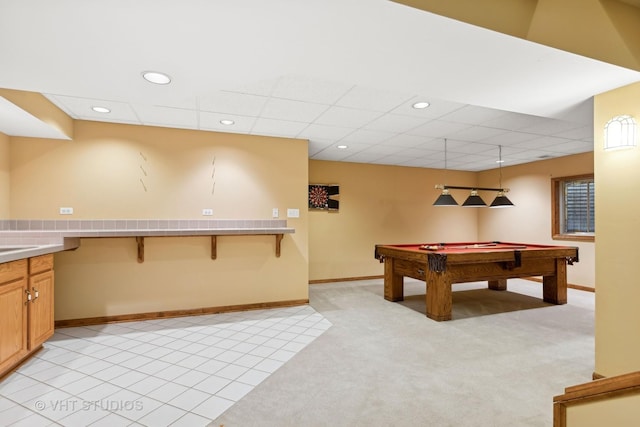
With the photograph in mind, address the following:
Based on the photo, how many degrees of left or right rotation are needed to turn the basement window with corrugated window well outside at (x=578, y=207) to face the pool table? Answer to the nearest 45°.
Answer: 0° — it already faces it

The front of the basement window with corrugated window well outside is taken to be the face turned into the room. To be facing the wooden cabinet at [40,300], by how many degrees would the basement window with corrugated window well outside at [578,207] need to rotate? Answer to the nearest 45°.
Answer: approximately 45° to its right

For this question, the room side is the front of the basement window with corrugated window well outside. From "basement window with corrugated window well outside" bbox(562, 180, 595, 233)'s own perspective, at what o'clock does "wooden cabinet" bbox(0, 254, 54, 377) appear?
The wooden cabinet is roughly at 1 o'clock from the basement window with corrugated window well outside.

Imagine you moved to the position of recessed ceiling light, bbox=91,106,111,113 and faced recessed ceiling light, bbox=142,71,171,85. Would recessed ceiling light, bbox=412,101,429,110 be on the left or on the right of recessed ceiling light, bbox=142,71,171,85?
left

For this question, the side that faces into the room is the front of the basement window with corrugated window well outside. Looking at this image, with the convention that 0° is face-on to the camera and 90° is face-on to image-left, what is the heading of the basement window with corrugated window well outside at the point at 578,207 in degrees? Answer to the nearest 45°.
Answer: approximately 0°

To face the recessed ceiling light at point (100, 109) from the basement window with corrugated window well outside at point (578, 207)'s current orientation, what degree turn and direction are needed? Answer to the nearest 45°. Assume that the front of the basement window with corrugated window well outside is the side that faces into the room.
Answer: approximately 45° to its right

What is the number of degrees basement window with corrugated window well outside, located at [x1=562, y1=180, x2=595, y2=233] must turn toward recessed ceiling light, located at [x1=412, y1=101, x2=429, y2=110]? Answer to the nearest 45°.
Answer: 0° — it already faces it
